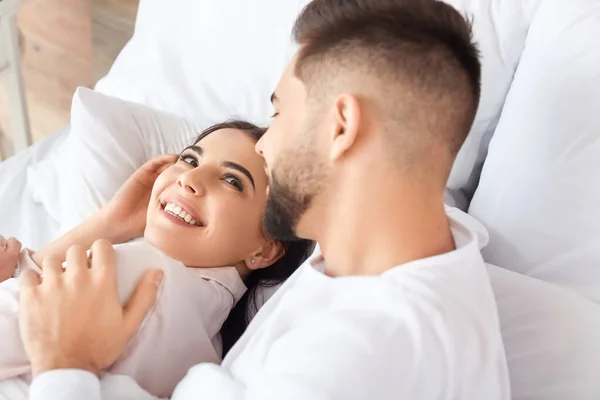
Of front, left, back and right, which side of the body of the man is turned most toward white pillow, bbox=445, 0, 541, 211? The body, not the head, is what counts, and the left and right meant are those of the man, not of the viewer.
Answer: right

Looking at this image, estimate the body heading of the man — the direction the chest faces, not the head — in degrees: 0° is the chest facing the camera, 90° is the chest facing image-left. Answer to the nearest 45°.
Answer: approximately 135°

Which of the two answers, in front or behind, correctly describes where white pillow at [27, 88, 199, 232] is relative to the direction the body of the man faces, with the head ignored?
in front
